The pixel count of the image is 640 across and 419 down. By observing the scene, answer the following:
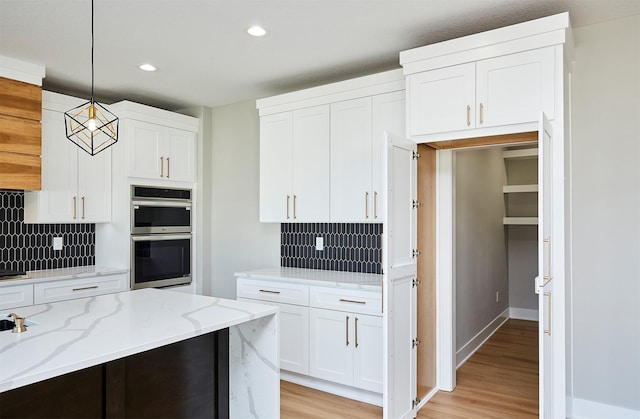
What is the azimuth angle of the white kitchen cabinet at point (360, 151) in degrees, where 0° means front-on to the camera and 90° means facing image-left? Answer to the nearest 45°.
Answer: approximately 45°

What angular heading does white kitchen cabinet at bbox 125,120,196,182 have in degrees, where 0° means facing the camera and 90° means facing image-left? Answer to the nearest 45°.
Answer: approximately 315°

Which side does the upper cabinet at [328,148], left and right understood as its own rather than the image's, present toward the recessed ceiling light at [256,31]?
front

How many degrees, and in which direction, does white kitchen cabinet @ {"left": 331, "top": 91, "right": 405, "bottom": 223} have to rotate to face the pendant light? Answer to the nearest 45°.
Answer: approximately 45° to its right

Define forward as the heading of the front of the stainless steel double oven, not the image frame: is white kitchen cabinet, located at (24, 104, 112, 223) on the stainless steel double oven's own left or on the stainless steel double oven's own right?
on the stainless steel double oven's own right

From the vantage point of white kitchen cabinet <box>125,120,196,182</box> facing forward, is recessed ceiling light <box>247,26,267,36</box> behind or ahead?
ahead

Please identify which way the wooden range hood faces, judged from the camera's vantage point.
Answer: facing the viewer and to the right of the viewer

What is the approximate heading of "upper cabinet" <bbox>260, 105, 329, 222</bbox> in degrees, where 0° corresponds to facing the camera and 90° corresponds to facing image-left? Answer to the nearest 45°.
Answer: approximately 45°

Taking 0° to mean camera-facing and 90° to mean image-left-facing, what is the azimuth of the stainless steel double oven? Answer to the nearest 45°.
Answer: approximately 315°
